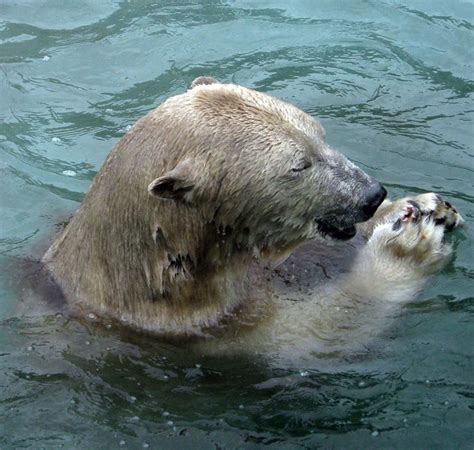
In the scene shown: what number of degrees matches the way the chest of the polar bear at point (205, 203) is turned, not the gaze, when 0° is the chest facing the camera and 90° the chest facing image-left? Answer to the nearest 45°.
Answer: approximately 270°
